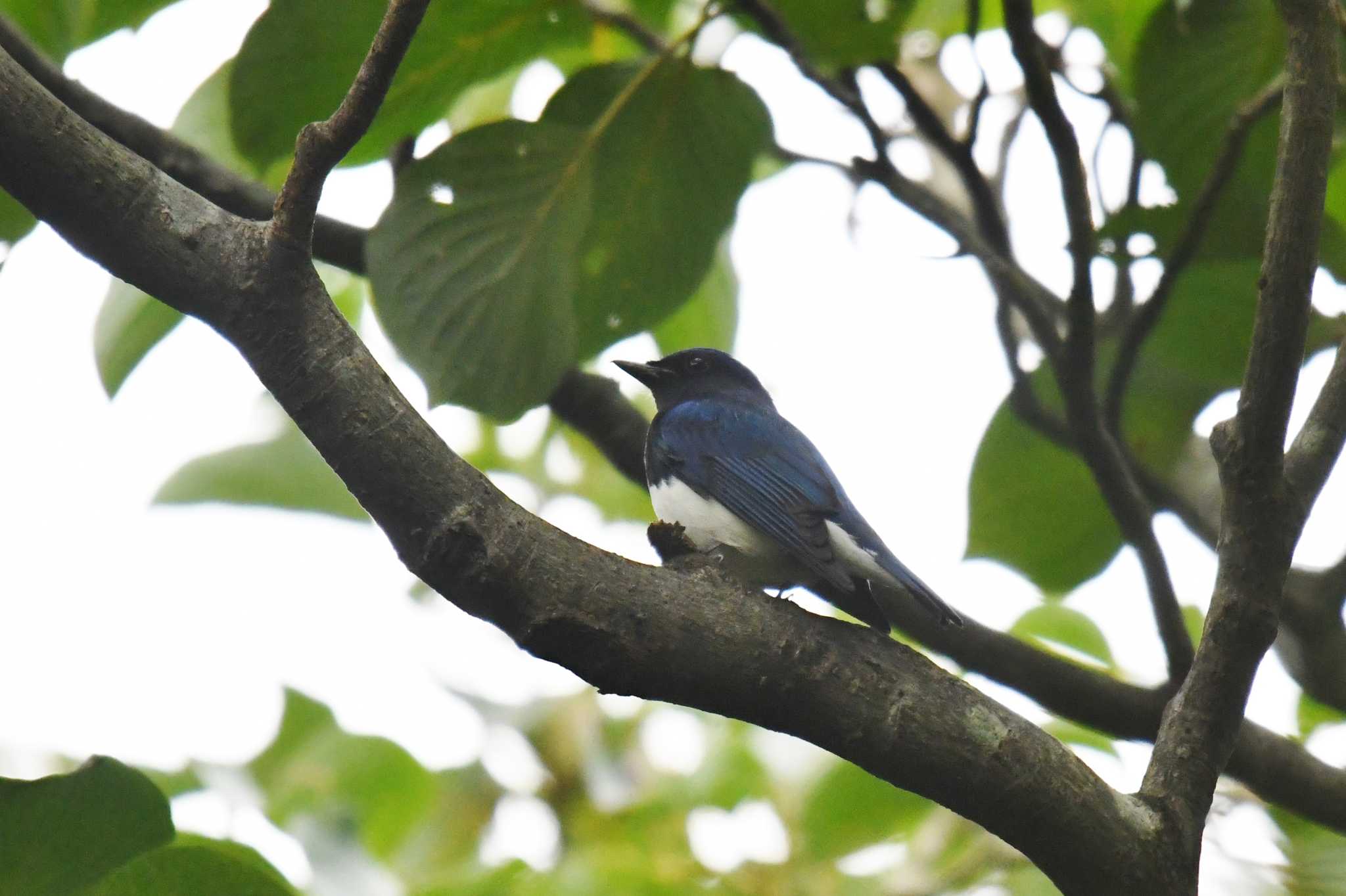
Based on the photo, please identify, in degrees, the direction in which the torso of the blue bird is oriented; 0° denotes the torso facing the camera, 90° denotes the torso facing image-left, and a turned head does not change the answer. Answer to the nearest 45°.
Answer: approximately 90°

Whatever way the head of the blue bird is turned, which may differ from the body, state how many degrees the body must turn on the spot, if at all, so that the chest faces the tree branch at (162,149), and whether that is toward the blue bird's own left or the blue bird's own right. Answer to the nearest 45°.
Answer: approximately 45° to the blue bird's own left

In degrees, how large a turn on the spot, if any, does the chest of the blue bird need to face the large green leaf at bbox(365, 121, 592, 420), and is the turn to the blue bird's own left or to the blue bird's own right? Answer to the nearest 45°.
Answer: approximately 45° to the blue bird's own left

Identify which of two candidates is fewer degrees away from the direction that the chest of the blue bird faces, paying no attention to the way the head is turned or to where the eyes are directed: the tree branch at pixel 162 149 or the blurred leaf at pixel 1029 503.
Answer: the tree branch

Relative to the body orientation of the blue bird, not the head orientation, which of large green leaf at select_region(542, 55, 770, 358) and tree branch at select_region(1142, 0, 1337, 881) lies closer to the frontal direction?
the large green leaf

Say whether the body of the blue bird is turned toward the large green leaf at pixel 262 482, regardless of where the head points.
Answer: yes
